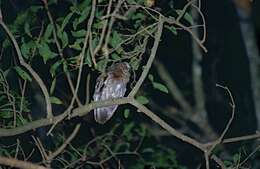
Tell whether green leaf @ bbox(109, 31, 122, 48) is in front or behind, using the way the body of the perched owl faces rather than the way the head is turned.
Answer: in front
